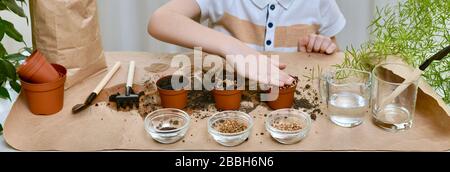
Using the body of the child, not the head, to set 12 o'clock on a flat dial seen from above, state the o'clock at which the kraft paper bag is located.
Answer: The kraft paper bag is roughly at 2 o'clock from the child.

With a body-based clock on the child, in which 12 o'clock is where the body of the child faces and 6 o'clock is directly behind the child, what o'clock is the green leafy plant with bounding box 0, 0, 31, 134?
The green leafy plant is roughly at 2 o'clock from the child.

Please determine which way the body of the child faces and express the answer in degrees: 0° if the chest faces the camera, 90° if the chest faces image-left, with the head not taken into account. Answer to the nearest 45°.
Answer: approximately 0°

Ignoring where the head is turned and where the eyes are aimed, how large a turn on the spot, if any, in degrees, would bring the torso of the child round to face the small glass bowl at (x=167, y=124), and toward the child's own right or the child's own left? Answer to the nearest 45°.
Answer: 0° — they already face it

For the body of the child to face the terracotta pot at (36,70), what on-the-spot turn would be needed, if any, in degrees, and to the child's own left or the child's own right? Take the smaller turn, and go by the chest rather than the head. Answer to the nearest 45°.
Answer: approximately 45° to the child's own right

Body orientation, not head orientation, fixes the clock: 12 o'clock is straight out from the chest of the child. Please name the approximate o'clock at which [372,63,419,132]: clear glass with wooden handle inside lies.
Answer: The clear glass with wooden handle inside is roughly at 11 o'clock from the child.
